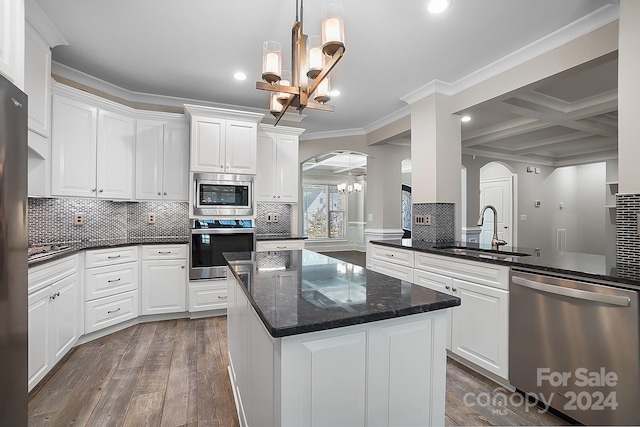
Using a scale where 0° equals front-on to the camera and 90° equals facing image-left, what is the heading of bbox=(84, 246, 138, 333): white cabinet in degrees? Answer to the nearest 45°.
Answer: approximately 315°

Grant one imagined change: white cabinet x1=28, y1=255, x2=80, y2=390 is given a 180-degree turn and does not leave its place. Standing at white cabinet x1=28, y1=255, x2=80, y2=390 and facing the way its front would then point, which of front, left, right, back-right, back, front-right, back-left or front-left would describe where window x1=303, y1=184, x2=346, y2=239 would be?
right

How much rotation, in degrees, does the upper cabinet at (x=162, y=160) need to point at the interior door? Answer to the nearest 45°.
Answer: approximately 90° to its left

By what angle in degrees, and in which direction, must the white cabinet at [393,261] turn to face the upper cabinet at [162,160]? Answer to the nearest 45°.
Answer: approximately 45° to its right

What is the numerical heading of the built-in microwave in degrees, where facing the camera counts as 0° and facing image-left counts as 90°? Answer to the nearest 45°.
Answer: approximately 0°

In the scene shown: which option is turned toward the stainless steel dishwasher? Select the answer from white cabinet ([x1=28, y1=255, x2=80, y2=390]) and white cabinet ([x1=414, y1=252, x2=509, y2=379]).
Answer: white cabinet ([x1=28, y1=255, x2=80, y2=390])

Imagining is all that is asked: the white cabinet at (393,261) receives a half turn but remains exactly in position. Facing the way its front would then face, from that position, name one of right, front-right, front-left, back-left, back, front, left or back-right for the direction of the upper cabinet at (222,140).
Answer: back-left
